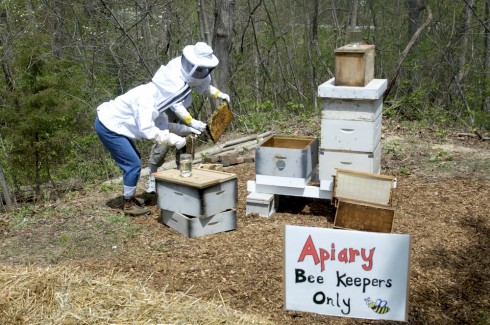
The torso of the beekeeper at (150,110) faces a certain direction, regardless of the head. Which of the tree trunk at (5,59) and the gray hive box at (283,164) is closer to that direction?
the gray hive box

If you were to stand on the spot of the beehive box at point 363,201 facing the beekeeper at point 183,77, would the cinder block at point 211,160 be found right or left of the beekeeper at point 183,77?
right

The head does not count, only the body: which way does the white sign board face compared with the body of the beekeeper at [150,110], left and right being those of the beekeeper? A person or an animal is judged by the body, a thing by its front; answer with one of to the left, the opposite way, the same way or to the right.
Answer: to the right

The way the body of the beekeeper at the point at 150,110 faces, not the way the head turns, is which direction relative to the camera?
to the viewer's right

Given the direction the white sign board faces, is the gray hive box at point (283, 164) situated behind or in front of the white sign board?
behind

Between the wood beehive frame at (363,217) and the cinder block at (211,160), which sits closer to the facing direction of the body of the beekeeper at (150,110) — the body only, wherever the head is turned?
the wood beehive frame

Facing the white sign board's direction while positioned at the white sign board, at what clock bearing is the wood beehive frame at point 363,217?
The wood beehive frame is roughly at 6 o'clock from the white sign board.

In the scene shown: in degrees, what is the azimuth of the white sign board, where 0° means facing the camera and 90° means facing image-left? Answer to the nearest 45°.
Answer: approximately 0°

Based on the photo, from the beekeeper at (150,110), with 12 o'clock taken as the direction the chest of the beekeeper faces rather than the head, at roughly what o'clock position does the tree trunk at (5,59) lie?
The tree trunk is roughly at 8 o'clock from the beekeeper.

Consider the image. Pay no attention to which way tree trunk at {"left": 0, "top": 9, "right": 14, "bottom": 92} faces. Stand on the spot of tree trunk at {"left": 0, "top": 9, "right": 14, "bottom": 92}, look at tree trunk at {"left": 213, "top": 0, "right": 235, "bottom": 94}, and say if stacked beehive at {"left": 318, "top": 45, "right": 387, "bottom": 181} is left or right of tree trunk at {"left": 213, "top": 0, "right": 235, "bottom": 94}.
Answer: right

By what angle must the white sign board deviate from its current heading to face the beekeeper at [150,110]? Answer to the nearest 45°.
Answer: approximately 135° to its right

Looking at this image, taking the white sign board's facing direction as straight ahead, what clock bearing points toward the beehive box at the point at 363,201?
The beehive box is roughly at 6 o'clock from the white sign board.

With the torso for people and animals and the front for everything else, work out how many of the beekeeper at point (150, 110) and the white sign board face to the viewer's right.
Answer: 1
